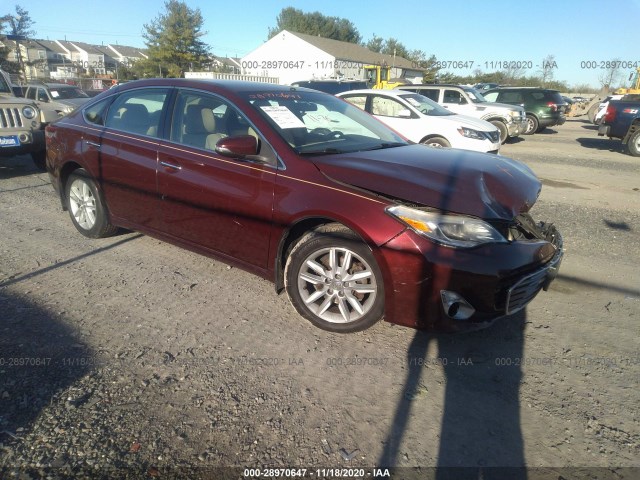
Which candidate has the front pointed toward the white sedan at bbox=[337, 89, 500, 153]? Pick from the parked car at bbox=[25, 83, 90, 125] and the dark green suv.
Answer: the parked car

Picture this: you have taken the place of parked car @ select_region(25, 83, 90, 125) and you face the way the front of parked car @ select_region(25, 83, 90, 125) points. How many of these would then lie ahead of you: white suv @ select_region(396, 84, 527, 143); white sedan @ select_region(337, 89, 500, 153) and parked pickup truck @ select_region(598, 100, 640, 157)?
3

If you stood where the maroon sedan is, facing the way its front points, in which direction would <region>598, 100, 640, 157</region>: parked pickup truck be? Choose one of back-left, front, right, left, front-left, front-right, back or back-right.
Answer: left

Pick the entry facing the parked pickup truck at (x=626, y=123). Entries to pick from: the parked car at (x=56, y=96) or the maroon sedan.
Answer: the parked car at (x=56, y=96)

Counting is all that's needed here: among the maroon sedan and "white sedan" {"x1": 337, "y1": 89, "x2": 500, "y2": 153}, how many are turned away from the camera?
0

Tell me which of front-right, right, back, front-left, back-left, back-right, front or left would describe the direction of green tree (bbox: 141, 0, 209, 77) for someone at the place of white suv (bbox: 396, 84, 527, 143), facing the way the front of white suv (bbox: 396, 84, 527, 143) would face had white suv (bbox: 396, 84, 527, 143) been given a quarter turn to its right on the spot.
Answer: right

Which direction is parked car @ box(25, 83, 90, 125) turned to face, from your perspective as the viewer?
facing the viewer and to the right of the viewer

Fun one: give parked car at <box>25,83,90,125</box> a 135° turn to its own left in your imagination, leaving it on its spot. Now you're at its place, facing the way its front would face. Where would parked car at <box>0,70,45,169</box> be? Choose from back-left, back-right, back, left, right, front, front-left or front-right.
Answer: back

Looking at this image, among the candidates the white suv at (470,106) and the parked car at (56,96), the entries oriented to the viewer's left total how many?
0
